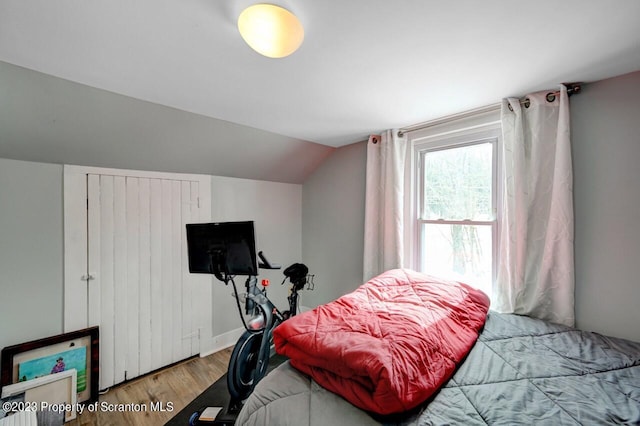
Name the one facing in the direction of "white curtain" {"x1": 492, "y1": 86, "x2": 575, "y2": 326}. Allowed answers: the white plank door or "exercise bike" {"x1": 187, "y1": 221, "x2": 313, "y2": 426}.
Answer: the white plank door

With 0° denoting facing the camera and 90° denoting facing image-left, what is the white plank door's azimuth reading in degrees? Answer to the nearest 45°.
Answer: approximately 315°

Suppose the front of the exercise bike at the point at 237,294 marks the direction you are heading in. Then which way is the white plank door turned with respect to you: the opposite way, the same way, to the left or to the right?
to the left

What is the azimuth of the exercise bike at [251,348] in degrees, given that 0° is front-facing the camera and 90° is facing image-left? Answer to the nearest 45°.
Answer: approximately 45°

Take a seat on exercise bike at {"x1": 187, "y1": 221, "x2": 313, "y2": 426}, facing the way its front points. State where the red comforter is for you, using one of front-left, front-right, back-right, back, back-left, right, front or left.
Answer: left

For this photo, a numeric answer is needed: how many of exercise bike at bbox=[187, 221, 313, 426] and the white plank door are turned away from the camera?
0

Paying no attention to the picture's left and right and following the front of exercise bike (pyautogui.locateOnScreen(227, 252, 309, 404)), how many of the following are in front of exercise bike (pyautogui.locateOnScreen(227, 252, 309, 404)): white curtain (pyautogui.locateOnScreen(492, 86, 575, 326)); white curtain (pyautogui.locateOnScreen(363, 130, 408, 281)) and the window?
0

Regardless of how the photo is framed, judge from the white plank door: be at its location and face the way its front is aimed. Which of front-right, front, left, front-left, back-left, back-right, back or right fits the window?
front

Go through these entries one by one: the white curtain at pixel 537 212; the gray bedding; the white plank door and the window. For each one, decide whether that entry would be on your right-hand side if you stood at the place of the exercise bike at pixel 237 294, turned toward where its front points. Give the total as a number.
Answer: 1

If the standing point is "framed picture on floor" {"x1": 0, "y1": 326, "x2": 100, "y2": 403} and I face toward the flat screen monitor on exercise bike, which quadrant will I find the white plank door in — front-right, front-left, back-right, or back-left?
front-left

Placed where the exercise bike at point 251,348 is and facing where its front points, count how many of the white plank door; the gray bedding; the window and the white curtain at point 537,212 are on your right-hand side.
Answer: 1

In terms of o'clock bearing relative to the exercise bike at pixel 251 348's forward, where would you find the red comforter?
The red comforter is roughly at 9 o'clock from the exercise bike.

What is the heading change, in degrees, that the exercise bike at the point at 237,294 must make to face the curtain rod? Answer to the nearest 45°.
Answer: approximately 135° to its left
